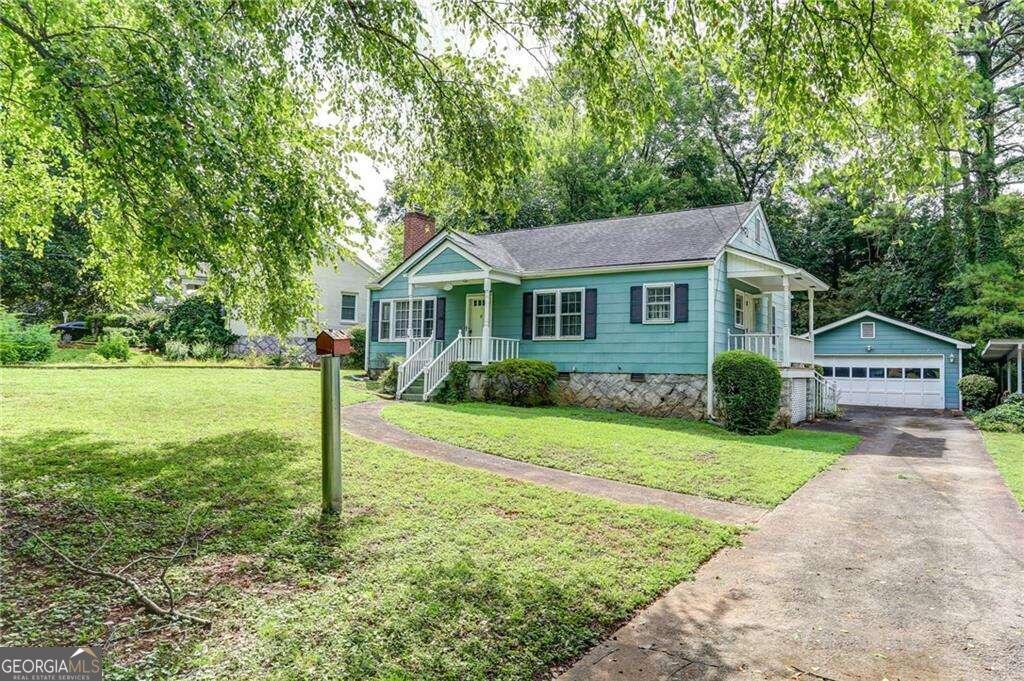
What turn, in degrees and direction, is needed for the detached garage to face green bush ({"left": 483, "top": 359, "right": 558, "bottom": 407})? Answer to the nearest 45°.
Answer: approximately 45° to its right

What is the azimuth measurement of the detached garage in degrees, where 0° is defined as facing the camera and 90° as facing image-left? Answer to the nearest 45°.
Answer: approximately 0°

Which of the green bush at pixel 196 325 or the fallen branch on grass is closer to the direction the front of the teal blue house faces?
the fallen branch on grass

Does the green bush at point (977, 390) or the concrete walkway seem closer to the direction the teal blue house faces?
the concrete walkway

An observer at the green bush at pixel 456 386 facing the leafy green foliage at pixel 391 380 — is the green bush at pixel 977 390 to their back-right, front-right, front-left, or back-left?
back-right

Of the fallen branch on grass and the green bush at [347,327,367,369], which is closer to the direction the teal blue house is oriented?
the fallen branch on grass

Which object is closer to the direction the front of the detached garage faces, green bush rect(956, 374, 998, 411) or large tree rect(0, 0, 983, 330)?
the large tree

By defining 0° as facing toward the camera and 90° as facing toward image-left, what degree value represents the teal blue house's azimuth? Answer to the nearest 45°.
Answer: approximately 45°

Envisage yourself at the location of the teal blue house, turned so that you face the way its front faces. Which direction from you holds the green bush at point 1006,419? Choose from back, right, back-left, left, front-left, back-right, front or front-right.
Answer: back-left

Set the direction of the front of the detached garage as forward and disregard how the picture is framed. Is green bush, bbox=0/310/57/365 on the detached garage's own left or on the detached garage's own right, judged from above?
on the detached garage's own right

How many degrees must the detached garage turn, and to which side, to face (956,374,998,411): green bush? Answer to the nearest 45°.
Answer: approximately 90° to its left

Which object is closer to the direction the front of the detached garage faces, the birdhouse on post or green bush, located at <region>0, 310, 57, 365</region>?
the birdhouse on post
